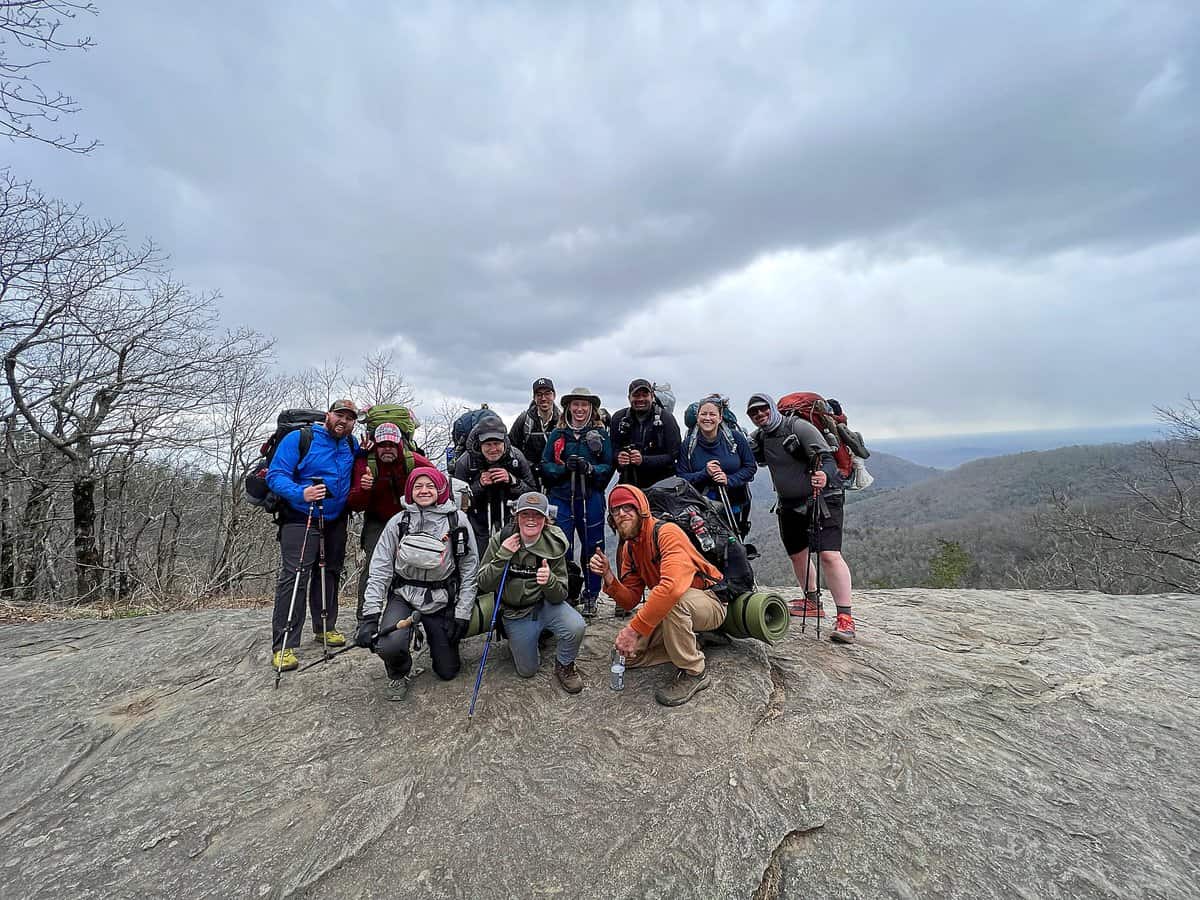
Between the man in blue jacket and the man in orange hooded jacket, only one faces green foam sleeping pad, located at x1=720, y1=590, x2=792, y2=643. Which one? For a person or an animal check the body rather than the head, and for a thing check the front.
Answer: the man in blue jacket

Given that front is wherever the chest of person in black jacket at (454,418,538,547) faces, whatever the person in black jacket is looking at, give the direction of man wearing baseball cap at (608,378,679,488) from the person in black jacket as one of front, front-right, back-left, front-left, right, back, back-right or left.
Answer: left

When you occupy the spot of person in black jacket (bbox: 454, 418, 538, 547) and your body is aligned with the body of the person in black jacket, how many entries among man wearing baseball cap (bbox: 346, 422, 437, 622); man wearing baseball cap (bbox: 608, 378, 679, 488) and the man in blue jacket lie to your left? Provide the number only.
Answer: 1

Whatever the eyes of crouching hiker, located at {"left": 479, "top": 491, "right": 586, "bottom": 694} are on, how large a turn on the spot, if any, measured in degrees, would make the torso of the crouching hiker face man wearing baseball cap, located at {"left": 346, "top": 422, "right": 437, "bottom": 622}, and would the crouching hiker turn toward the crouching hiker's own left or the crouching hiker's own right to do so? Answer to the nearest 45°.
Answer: approximately 135° to the crouching hiker's own right

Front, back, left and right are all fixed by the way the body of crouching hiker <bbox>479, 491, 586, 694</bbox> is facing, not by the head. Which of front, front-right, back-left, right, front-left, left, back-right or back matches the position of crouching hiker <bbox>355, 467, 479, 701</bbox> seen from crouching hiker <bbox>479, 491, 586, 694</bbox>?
right

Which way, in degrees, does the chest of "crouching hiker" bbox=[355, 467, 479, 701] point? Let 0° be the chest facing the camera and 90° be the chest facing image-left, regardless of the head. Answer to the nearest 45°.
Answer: approximately 0°

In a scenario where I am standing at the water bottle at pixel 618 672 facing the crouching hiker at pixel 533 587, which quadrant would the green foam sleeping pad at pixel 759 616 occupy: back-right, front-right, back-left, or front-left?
back-right

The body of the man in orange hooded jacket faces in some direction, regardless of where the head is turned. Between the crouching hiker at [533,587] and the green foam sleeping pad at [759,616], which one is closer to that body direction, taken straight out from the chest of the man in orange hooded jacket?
the crouching hiker
